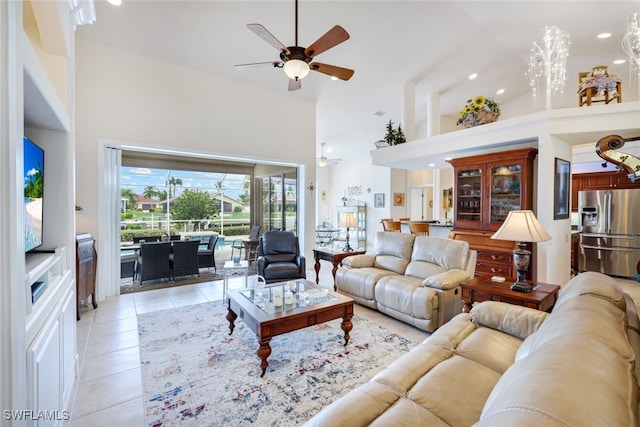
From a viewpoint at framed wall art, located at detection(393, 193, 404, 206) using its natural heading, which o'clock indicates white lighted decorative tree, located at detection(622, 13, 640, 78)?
The white lighted decorative tree is roughly at 11 o'clock from the framed wall art.

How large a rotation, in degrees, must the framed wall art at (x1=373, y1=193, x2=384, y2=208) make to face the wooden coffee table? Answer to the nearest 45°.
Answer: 0° — it already faces it

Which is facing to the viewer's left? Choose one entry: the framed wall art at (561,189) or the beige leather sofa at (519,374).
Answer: the beige leather sofa

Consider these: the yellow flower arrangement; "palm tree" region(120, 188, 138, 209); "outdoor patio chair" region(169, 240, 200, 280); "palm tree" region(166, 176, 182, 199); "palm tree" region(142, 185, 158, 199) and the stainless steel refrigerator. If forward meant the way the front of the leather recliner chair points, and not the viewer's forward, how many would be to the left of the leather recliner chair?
2

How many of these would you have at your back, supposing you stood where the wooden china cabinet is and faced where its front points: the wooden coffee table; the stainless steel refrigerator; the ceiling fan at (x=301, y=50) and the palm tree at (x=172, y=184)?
1

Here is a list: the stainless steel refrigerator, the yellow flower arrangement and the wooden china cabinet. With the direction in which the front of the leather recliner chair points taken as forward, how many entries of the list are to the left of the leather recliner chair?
3

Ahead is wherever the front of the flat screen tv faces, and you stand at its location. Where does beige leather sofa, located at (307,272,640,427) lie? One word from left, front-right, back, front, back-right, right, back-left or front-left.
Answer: front-right

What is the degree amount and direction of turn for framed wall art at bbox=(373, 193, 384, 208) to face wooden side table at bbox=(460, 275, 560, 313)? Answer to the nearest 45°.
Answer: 0° — it already faces it

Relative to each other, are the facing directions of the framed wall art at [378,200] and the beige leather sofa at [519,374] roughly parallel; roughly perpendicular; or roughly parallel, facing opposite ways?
roughly perpendicular

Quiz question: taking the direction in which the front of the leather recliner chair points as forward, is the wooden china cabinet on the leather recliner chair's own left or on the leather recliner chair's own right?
on the leather recliner chair's own left

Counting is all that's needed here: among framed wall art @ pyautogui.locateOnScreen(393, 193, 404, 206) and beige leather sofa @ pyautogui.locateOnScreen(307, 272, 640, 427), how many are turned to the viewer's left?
1

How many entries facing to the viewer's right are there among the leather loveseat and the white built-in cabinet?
1

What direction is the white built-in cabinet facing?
to the viewer's right
